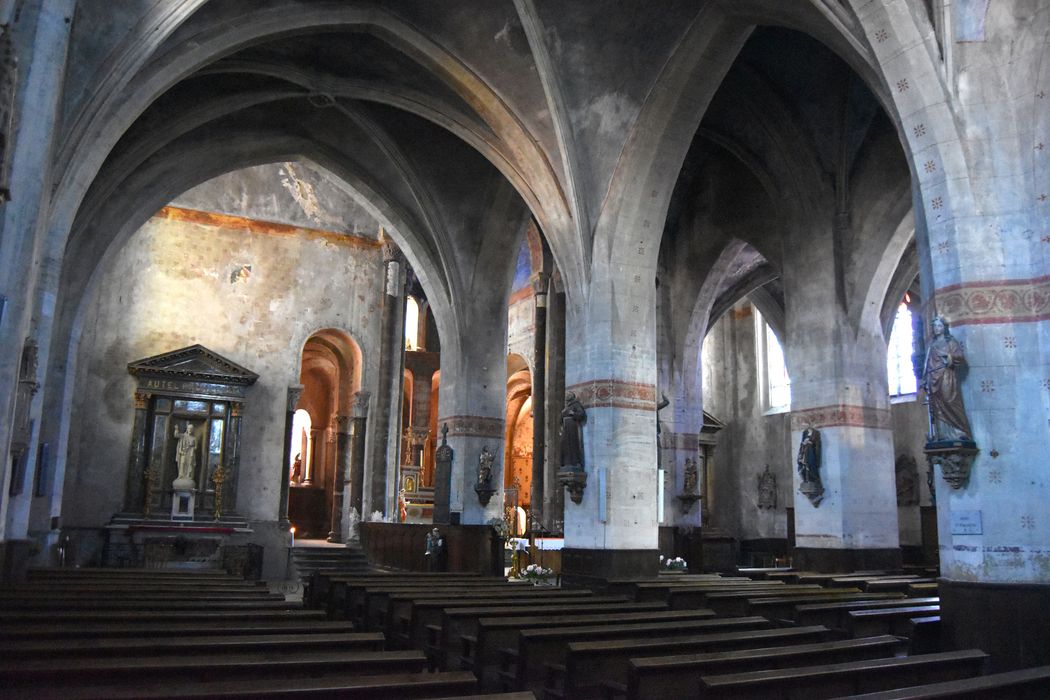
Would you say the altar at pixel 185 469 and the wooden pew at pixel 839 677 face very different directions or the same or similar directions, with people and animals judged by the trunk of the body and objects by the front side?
very different directions

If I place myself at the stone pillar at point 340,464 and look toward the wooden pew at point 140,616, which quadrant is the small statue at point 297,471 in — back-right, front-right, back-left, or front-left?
back-right

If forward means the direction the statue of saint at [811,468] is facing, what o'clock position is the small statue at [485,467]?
The small statue is roughly at 2 o'clock from the statue of saint.

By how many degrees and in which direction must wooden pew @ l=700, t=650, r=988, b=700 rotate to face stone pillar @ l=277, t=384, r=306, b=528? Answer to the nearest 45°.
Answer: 0° — it already faces it

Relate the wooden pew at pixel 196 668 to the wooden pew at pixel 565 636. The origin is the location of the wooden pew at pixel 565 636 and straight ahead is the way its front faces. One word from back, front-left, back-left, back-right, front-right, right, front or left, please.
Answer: left

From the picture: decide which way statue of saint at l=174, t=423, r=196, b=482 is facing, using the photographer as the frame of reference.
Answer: facing the viewer

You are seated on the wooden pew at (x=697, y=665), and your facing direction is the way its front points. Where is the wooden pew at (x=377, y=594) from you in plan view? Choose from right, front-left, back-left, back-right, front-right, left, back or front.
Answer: front

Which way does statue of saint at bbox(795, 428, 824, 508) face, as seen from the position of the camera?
facing the viewer and to the left of the viewer

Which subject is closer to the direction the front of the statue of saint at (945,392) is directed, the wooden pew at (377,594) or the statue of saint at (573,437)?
the wooden pew

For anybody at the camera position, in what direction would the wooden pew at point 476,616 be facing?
facing away from the viewer and to the left of the viewer

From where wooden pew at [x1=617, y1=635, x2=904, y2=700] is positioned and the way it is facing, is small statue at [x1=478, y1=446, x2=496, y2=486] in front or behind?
in front

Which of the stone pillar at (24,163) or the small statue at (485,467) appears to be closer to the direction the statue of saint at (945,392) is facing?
the stone pillar

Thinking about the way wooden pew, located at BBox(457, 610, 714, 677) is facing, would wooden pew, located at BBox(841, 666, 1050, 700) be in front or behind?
behind

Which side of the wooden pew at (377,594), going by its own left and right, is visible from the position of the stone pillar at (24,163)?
left

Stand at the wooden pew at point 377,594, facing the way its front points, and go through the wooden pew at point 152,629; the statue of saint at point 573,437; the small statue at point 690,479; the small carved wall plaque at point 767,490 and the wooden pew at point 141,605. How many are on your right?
3

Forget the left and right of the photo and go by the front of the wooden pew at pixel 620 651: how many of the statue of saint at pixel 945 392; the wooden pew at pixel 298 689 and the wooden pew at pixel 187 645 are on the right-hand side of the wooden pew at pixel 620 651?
1

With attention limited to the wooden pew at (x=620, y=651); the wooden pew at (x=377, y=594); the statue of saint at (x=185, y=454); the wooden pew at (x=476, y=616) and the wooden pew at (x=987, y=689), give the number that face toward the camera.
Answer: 1

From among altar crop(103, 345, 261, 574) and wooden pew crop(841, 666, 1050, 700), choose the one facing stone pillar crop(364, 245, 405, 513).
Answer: the wooden pew

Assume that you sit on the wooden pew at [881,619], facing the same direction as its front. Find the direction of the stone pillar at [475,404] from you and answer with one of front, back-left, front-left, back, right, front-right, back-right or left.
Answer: front

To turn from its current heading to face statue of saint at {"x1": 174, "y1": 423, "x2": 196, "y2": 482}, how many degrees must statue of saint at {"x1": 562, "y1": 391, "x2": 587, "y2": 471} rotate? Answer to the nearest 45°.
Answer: approximately 90° to its right

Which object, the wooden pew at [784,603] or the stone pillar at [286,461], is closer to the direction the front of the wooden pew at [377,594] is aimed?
the stone pillar

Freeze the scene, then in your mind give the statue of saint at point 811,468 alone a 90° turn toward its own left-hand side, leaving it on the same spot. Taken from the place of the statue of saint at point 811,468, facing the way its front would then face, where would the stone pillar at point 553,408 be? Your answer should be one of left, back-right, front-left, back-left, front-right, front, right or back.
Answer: back
